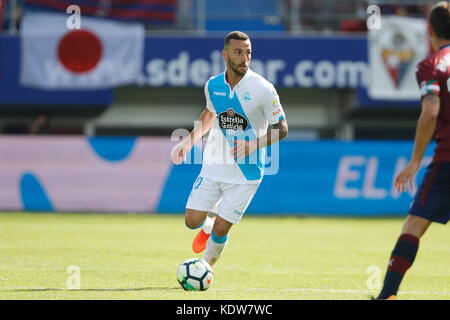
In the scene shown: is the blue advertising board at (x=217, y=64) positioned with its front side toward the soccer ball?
yes

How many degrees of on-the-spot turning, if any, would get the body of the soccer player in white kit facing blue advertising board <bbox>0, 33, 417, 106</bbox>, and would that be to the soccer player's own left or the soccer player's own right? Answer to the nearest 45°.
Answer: approximately 180°

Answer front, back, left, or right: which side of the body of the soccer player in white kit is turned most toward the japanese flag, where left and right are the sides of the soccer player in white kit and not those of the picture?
back

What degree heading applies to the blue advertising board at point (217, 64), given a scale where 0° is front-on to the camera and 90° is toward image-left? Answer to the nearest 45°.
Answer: approximately 0°

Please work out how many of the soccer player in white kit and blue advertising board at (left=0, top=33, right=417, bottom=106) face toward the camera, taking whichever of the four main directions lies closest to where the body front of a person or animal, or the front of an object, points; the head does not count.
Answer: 2

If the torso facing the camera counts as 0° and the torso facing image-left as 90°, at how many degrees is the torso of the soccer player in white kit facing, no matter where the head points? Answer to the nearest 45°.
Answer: approximately 0°

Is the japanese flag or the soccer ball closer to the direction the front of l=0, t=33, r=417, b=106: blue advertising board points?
the soccer ball

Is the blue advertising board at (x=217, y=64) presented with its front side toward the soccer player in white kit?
yes
